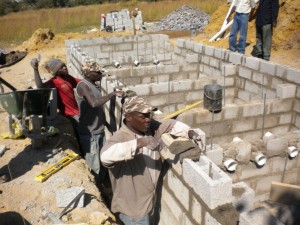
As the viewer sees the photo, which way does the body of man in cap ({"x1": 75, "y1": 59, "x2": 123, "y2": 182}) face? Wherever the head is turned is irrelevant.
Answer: to the viewer's right

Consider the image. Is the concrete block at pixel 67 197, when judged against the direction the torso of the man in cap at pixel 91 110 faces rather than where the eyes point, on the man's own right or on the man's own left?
on the man's own right

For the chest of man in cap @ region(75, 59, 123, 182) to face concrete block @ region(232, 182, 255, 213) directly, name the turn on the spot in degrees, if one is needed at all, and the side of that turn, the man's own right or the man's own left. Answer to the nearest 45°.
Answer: approximately 45° to the man's own right

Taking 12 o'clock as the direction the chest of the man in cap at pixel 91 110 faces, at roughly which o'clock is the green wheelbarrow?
The green wheelbarrow is roughly at 6 o'clock from the man in cap.

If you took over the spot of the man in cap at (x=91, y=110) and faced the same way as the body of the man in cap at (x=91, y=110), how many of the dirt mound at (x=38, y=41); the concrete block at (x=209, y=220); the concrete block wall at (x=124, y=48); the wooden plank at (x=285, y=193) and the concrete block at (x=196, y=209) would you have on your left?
2

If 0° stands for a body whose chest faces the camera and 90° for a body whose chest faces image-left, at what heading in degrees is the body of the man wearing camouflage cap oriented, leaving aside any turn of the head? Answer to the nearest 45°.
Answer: approximately 315°

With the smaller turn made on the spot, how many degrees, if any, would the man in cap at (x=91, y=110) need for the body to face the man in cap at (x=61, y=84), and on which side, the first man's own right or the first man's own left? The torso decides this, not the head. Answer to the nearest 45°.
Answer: approximately 135° to the first man's own left

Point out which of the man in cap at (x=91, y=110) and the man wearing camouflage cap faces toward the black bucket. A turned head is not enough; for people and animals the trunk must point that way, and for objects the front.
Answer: the man in cap

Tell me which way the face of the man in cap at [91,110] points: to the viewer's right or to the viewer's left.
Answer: to the viewer's right
